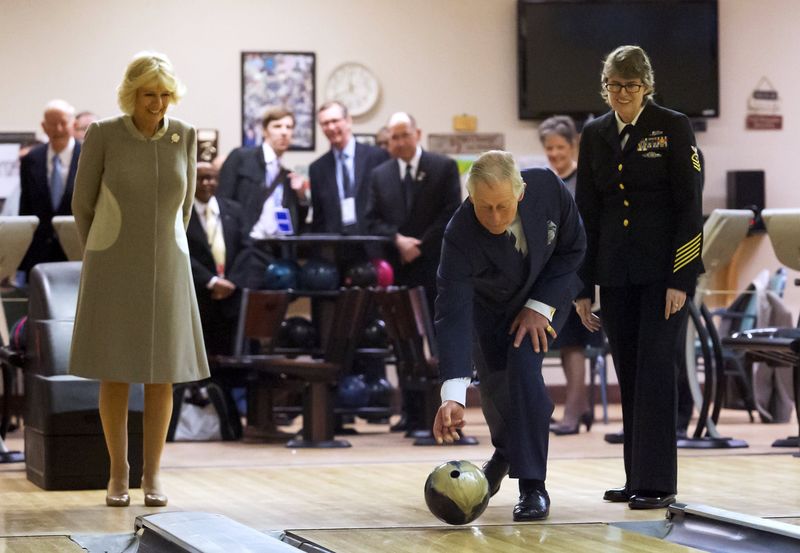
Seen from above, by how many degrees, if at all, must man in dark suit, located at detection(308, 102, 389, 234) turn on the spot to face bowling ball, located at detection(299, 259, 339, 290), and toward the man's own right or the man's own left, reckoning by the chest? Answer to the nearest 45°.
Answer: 0° — they already face it

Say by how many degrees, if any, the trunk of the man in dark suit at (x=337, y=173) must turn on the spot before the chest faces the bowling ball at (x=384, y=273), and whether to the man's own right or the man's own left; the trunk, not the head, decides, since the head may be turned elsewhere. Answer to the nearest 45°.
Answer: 0° — they already face it

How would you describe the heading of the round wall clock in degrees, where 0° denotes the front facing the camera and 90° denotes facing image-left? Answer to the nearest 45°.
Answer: approximately 0°

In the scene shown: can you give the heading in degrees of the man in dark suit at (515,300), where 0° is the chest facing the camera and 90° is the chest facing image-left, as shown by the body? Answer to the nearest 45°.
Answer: approximately 0°

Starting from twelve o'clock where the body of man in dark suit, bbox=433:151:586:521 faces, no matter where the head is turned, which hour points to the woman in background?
The woman in background is roughly at 6 o'clock from the man in dark suit.

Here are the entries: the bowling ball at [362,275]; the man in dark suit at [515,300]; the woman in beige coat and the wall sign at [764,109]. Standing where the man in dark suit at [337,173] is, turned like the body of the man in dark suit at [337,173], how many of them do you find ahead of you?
3
